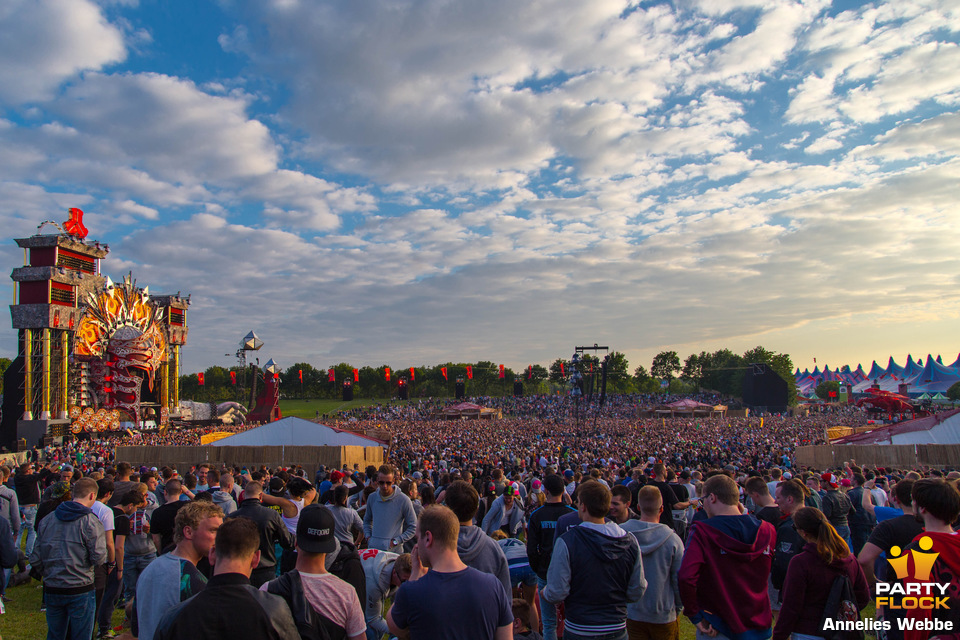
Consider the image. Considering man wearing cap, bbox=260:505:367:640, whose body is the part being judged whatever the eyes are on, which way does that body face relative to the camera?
away from the camera

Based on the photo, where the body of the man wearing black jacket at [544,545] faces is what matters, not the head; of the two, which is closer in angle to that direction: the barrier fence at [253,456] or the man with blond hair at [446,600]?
the barrier fence

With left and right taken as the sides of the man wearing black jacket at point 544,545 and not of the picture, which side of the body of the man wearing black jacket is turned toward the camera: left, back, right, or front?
back

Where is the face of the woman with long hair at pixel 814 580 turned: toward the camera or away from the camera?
away from the camera

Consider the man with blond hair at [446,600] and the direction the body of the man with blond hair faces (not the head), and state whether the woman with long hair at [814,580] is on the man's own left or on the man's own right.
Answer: on the man's own right

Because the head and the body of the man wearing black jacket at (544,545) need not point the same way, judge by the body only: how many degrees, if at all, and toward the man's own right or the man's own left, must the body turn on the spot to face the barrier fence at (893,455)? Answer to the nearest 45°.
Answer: approximately 45° to the man's own right

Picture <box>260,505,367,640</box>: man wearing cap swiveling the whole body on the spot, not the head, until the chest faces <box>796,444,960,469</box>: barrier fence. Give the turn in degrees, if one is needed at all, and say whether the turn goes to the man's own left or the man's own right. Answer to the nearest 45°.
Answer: approximately 45° to the man's own right

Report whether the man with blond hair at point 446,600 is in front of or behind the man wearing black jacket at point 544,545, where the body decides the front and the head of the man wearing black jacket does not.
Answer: behind

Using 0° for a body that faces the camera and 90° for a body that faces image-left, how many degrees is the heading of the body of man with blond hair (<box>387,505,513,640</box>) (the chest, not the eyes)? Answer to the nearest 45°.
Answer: approximately 135°

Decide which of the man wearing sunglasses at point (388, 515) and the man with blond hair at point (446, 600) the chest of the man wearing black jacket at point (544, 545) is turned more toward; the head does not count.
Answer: the man wearing sunglasses
